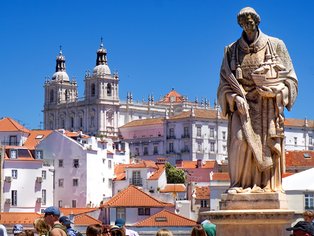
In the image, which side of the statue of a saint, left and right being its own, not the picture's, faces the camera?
front
